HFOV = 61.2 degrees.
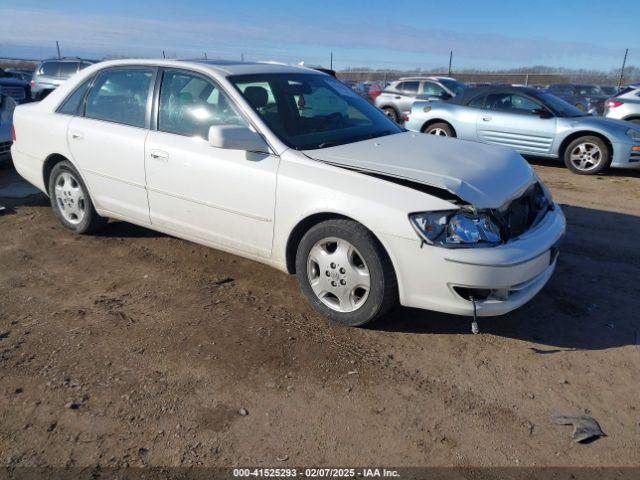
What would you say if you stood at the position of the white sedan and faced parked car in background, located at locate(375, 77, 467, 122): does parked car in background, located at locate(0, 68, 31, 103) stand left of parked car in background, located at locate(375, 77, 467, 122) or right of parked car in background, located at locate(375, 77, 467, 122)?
left

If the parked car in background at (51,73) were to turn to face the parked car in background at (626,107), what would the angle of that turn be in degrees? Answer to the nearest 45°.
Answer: approximately 45° to its right

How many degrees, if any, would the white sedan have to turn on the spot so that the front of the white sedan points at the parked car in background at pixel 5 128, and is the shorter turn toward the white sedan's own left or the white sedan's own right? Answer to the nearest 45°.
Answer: approximately 180°

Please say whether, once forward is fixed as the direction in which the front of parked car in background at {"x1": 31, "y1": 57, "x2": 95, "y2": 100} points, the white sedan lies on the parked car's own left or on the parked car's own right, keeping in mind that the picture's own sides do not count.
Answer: on the parked car's own right

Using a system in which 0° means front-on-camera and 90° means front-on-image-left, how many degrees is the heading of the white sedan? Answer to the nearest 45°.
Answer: approximately 315°

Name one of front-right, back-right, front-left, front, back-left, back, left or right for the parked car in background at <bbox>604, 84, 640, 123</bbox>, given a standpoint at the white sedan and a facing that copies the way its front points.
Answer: left

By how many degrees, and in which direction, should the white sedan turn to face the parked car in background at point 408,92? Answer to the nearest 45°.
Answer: approximately 135° to its left

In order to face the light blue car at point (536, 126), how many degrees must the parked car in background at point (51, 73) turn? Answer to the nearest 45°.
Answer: approximately 45° to its right

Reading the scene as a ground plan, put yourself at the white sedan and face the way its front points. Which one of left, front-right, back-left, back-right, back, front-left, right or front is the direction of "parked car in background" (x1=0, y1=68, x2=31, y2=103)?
back

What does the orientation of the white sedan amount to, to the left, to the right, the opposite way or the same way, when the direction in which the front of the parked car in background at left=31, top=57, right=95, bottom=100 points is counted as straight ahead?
to the right
